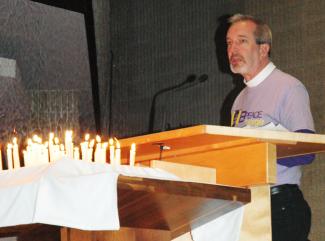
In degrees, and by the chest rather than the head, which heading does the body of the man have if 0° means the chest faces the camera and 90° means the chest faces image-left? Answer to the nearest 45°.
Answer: approximately 45°

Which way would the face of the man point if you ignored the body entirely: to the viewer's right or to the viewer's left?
to the viewer's left
